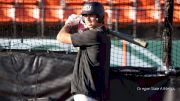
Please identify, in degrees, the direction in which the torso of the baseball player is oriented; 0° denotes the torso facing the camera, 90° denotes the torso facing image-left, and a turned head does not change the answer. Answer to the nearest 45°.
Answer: approximately 90°
